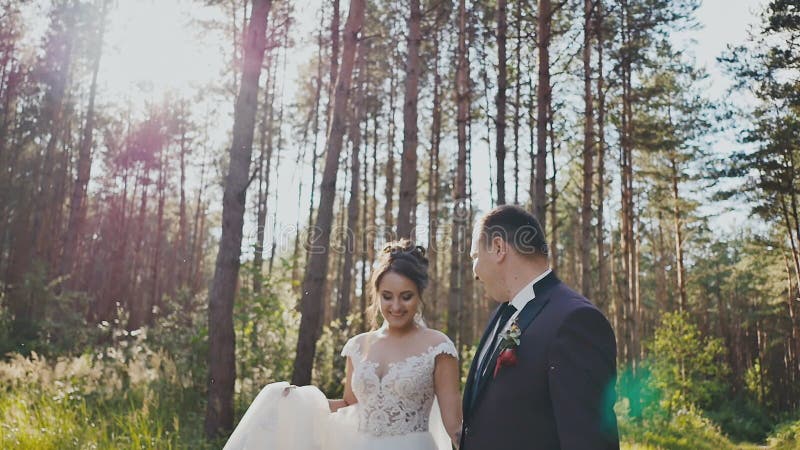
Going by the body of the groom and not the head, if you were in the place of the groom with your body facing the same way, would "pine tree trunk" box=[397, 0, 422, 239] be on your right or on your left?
on your right

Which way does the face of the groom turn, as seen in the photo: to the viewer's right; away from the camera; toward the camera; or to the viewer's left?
to the viewer's left

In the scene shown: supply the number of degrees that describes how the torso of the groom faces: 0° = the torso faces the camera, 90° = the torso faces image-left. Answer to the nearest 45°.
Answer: approximately 45°

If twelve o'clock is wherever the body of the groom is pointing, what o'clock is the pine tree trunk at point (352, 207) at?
The pine tree trunk is roughly at 4 o'clock from the groom.

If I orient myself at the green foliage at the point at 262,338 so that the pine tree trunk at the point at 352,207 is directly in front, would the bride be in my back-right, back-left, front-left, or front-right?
back-right

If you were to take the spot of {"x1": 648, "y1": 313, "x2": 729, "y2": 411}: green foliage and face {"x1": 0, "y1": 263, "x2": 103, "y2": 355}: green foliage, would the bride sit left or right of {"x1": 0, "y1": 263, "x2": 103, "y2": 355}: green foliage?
left

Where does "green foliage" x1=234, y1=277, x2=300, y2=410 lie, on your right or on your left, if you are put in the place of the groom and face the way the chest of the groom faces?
on your right

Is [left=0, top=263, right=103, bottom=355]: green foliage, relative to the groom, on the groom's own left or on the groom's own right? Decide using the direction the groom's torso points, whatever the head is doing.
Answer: on the groom's own right
